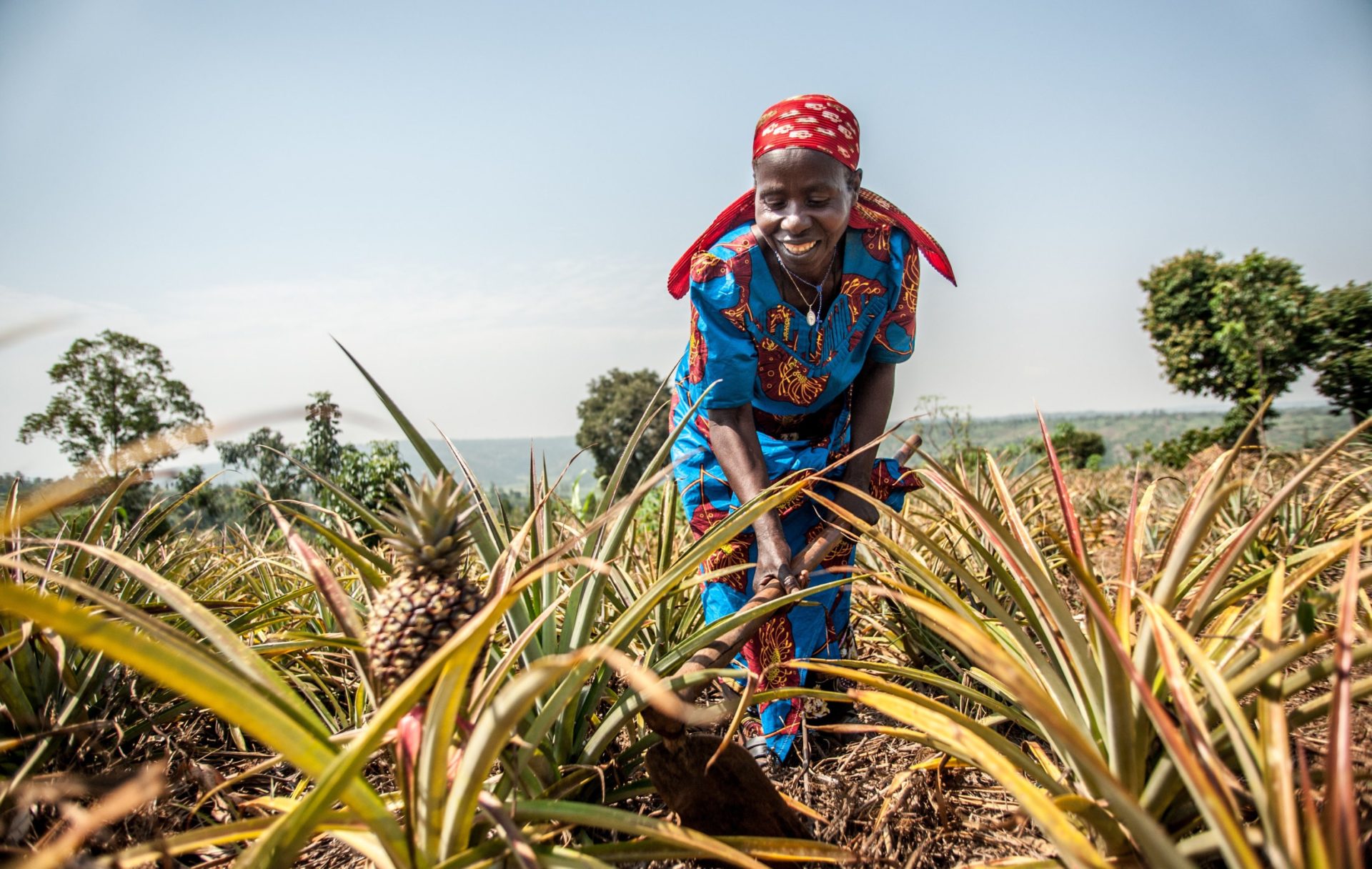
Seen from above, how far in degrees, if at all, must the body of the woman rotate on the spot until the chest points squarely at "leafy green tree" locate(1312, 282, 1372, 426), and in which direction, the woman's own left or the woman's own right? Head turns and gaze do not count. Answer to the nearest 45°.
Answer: approximately 135° to the woman's own left

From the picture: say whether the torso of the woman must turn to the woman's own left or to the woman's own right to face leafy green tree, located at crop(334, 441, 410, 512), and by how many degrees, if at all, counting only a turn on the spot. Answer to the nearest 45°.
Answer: approximately 135° to the woman's own right

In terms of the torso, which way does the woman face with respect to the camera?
toward the camera

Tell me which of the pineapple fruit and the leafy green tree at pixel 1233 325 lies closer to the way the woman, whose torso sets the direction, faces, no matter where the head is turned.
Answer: the pineapple fruit

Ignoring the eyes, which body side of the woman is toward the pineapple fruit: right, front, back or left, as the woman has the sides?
front

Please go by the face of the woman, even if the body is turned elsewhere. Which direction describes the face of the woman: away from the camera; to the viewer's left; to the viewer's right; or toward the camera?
toward the camera

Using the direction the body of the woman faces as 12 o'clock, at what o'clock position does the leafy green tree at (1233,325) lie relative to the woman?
The leafy green tree is roughly at 7 o'clock from the woman.
